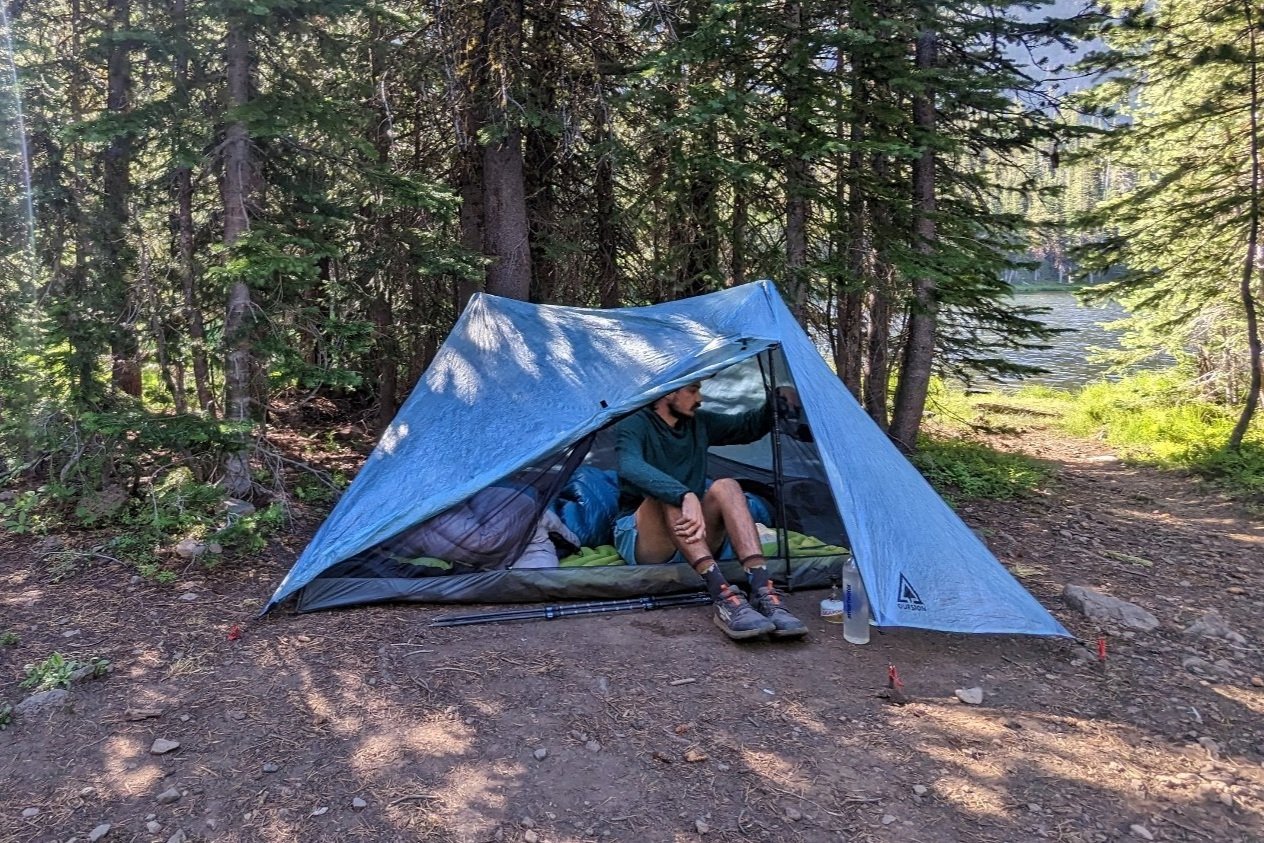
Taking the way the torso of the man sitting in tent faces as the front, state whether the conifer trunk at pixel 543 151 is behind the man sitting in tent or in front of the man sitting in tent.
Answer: behind

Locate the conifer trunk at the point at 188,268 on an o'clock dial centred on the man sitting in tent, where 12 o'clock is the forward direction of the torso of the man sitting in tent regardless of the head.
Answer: The conifer trunk is roughly at 5 o'clock from the man sitting in tent.

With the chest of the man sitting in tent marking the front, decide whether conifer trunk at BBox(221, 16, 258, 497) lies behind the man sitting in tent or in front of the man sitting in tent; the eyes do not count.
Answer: behind

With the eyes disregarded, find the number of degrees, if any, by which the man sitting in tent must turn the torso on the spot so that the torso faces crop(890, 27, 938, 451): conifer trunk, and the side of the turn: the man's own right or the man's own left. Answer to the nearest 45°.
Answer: approximately 90° to the man's own left

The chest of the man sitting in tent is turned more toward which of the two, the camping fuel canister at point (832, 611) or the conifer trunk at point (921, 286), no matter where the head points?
the camping fuel canister

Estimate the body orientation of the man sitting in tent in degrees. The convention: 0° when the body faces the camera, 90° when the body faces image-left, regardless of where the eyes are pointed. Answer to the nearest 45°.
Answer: approximately 315°

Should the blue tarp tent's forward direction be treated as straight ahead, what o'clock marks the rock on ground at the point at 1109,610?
The rock on ground is roughly at 9 o'clock from the blue tarp tent.

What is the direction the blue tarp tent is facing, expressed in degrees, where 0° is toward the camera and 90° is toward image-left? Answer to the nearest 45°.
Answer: approximately 0°

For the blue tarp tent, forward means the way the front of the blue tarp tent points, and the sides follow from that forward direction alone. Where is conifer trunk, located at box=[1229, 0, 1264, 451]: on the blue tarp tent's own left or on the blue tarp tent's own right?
on the blue tarp tent's own left
